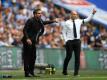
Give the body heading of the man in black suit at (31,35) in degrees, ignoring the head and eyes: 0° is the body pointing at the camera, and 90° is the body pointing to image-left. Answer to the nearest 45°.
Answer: approximately 315°

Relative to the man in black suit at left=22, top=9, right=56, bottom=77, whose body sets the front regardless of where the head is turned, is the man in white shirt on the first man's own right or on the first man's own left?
on the first man's own left
